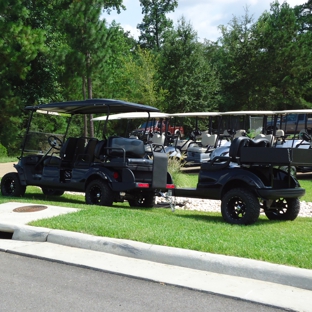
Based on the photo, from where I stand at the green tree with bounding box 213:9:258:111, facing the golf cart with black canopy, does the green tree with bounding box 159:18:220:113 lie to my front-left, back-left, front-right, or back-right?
front-right

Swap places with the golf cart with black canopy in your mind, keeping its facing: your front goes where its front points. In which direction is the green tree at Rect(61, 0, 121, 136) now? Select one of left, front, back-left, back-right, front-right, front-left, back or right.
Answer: front-right

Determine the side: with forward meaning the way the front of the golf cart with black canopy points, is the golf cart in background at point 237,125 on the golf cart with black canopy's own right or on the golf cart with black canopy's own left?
on the golf cart with black canopy's own right

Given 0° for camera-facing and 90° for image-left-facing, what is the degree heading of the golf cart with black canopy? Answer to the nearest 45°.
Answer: approximately 135°

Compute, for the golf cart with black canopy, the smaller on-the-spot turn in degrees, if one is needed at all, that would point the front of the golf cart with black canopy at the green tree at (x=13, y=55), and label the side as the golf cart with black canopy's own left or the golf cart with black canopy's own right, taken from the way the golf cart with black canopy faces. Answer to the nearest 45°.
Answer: approximately 45° to the golf cart with black canopy's own right

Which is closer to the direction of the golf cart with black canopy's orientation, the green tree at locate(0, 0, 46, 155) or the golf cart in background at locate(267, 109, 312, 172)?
the green tree

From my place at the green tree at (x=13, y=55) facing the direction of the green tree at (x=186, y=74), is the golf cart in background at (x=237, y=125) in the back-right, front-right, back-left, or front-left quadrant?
front-right

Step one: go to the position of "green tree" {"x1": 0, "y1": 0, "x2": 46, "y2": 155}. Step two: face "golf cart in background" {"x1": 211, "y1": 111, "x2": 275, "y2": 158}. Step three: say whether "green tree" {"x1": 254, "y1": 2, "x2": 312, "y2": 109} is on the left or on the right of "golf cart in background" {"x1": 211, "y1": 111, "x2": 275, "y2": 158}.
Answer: left

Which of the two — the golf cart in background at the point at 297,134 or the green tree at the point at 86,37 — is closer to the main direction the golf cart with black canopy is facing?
the green tree
